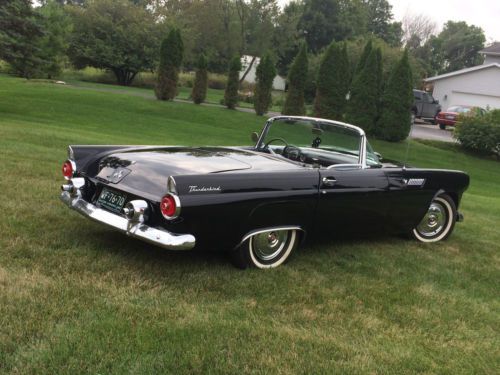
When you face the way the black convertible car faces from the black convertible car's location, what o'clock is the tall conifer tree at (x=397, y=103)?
The tall conifer tree is roughly at 11 o'clock from the black convertible car.

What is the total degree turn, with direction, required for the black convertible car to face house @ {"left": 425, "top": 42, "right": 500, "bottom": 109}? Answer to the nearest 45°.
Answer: approximately 45° to its left

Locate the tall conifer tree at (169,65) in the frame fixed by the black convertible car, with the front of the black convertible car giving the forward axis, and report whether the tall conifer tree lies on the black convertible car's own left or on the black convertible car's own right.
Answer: on the black convertible car's own left

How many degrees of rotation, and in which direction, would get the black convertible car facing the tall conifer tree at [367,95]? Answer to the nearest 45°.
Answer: approximately 45° to its left

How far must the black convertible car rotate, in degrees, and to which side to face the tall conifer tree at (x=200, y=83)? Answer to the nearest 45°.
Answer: approximately 45° to its left

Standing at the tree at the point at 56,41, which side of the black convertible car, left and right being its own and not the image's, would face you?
left

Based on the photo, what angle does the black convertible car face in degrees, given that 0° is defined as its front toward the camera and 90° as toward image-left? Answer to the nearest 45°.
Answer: approximately 225°

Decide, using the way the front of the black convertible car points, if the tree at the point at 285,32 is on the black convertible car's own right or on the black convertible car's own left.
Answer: on the black convertible car's own left

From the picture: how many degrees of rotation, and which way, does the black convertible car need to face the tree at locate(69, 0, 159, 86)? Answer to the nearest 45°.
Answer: approximately 45° to its left
